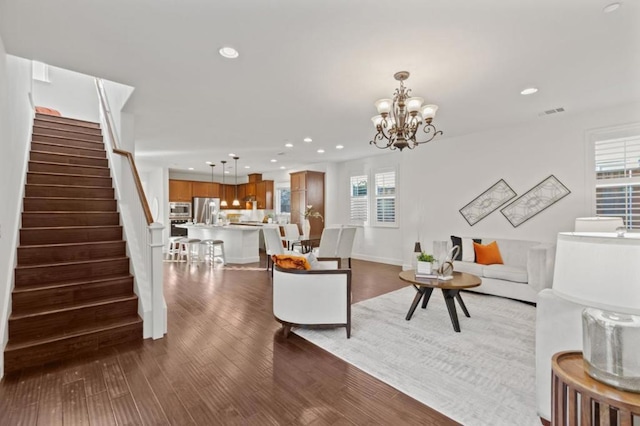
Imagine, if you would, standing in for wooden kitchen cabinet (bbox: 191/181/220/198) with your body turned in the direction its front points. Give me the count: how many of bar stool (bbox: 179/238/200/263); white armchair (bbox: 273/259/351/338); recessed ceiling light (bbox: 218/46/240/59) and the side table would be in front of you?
4

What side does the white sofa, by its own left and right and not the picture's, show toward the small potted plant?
front

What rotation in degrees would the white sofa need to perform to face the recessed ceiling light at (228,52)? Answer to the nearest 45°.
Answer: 0° — it already faces it

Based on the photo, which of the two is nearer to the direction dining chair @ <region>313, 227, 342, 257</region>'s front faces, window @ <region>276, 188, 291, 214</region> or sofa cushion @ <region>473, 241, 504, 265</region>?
the window

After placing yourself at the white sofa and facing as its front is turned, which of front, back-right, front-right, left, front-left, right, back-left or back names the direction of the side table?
front-left

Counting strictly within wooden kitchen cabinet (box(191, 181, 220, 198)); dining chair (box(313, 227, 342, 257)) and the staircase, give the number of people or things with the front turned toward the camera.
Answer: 2

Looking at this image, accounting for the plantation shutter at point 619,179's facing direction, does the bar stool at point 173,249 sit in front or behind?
in front

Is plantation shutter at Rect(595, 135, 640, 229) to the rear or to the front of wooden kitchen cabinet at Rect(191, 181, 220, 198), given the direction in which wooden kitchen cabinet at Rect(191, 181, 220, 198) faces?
to the front

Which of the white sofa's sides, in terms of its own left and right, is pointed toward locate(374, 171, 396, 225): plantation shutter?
right

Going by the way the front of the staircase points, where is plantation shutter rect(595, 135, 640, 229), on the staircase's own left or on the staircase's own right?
on the staircase's own left

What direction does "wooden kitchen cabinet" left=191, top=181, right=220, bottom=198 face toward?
toward the camera

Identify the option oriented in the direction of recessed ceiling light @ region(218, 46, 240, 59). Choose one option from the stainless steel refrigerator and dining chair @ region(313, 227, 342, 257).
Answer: the stainless steel refrigerator

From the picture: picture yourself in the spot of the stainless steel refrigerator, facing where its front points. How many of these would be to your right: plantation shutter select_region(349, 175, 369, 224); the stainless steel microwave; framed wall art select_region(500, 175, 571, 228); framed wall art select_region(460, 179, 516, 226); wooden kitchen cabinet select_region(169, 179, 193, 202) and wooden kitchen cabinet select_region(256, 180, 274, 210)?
2

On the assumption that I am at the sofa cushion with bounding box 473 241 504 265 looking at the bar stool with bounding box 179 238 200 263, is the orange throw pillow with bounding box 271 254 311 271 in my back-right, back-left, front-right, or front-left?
front-left

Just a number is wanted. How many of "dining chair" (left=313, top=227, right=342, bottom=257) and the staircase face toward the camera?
1
